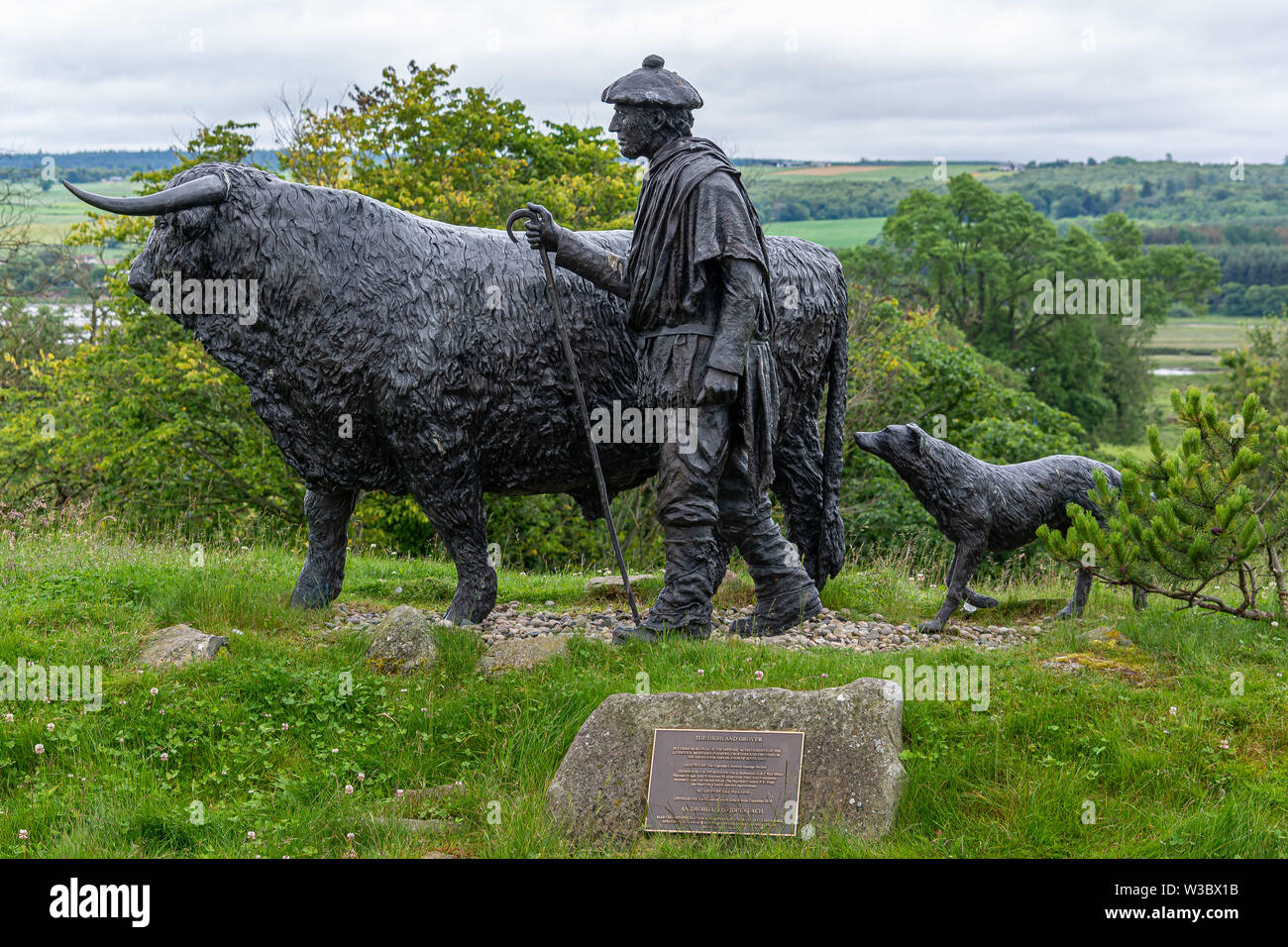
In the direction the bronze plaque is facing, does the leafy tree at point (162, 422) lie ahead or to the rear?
to the rear

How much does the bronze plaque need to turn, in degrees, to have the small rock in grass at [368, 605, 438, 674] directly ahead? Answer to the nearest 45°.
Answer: approximately 135° to its right

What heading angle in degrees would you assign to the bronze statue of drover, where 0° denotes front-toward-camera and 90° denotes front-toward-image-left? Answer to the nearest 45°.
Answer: approximately 90°

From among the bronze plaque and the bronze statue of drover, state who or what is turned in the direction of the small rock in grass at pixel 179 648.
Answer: the bronze statue of drover

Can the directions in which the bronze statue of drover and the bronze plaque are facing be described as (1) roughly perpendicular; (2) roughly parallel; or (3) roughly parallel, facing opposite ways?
roughly perpendicular

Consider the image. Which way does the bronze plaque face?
toward the camera

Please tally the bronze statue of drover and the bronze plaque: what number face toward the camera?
1

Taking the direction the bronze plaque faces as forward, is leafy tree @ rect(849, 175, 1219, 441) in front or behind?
behind

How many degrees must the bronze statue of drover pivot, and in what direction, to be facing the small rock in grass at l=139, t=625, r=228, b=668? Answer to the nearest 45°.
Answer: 0° — it already faces it
